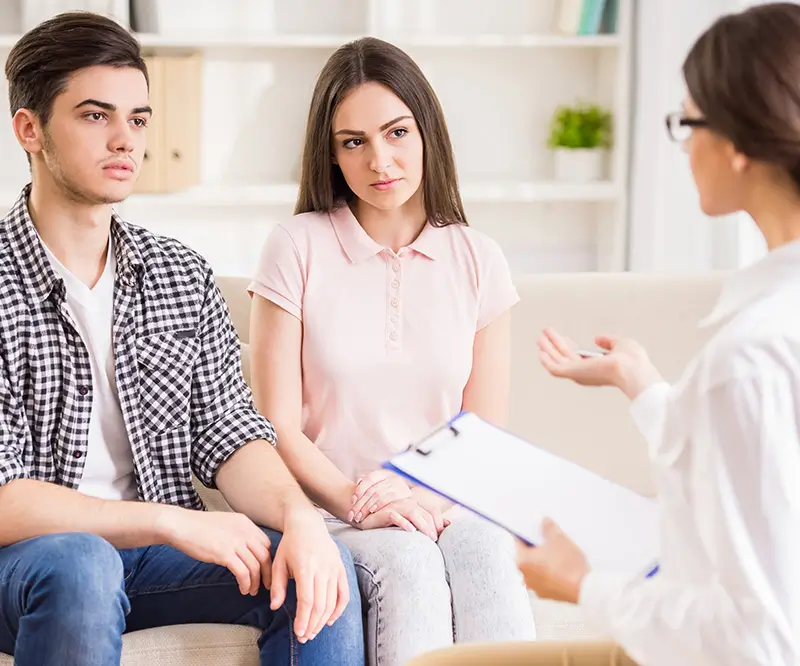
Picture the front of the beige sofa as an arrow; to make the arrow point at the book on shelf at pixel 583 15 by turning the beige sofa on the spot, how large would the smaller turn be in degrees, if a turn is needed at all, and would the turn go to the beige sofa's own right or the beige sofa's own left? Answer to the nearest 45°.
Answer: approximately 180°

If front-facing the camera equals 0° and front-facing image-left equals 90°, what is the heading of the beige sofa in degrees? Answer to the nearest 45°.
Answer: approximately 0°

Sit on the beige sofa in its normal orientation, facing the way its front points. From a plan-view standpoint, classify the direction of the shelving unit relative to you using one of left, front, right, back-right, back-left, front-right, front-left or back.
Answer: back

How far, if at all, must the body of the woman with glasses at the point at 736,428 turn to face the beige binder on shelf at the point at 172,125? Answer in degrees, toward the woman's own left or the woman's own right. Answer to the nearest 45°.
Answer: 0° — they already face it

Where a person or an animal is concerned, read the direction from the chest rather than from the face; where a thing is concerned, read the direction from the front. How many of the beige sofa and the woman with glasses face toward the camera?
1

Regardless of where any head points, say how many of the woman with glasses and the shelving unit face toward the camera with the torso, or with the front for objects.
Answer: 1

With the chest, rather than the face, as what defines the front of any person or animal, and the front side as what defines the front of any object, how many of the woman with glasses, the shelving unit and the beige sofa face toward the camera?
2

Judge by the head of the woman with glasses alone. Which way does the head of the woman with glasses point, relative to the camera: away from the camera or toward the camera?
away from the camera

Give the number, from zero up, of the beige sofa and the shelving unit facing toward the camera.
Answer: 2

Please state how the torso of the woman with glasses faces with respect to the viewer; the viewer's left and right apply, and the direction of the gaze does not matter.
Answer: facing away from the viewer and to the left of the viewer

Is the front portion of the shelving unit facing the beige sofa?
yes
